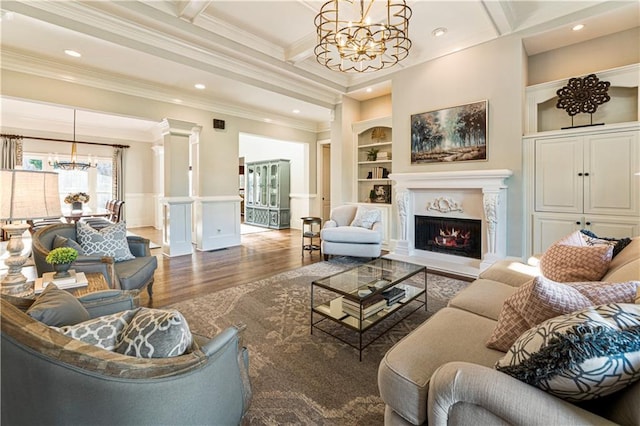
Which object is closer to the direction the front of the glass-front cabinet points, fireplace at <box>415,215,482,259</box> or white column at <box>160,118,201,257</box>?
the white column

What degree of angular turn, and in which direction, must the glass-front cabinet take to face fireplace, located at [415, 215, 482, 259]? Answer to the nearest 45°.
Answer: approximately 90° to its left

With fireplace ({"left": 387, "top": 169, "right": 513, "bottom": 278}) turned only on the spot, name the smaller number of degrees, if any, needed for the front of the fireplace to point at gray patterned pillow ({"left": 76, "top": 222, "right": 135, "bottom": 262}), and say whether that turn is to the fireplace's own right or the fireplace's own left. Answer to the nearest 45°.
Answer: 0° — it already faces it

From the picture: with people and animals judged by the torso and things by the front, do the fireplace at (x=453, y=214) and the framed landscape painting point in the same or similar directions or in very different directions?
same or similar directions

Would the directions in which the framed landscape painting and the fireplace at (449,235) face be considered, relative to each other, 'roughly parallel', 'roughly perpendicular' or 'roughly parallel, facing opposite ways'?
roughly parallel

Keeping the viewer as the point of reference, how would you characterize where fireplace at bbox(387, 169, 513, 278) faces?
facing the viewer and to the left of the viewer

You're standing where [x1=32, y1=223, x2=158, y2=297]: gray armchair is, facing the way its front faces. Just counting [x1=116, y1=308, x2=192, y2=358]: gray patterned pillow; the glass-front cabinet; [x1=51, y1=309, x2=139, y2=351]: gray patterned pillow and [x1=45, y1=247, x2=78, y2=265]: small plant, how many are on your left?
1

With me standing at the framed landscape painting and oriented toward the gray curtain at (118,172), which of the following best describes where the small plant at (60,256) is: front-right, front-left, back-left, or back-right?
front-left

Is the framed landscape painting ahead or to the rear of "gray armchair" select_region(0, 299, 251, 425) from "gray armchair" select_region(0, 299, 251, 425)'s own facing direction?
ahead

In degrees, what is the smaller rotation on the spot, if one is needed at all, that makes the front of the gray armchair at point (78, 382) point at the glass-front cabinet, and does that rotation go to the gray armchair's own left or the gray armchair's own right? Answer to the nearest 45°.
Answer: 0° — it already faces it

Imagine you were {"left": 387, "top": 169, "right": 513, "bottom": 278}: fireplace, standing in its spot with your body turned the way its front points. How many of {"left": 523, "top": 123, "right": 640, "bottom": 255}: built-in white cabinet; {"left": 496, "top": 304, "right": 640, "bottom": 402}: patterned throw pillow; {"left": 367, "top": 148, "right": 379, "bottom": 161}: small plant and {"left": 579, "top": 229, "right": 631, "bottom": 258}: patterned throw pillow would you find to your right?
1

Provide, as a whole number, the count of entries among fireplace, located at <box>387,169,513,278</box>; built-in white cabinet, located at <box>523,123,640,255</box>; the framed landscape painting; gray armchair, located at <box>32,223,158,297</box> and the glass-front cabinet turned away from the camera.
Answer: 0

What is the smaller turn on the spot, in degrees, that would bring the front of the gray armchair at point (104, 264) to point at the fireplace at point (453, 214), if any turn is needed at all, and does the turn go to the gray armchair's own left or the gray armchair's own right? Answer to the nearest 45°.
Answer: approximately 45° to the gray armchair's own left

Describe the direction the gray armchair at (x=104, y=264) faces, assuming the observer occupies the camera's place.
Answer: facing the viewer and to the right of the viewer

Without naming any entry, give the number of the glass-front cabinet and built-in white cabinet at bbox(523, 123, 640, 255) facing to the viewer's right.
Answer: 0

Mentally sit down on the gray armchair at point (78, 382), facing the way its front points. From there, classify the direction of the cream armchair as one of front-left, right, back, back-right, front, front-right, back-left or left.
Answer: front

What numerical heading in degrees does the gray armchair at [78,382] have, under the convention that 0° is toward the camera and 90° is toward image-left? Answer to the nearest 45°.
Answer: approximately 225°

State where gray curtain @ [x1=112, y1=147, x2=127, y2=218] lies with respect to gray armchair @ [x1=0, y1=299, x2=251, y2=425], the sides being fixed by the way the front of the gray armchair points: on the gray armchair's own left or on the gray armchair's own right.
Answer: on the gray armchair's own left
